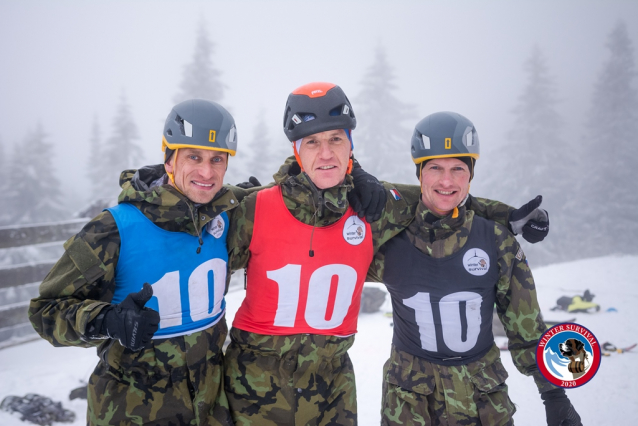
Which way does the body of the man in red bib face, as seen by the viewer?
toward the camera

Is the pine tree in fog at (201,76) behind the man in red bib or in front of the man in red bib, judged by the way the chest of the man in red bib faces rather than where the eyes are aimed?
behind

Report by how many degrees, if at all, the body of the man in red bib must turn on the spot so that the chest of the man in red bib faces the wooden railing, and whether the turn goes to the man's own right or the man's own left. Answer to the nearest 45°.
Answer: approximately 135° to the man's own right

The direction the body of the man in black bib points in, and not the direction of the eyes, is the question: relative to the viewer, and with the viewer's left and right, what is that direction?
facing the viewer

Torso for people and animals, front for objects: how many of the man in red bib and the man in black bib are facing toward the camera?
2

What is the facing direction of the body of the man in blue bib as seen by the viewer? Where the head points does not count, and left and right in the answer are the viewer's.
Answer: facing the viewer and to the right of the viewer
